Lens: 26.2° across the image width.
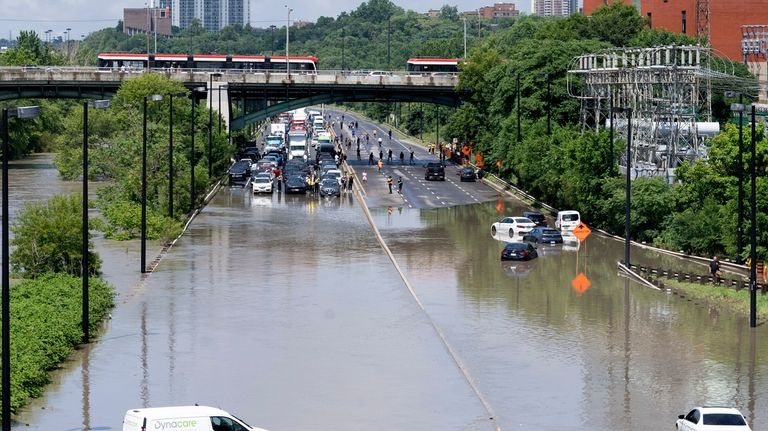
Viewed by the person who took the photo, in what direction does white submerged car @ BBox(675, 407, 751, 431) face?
facing away from the viewer and to the left of the viewer

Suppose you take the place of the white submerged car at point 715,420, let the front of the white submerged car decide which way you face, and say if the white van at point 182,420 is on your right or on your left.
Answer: on your left
